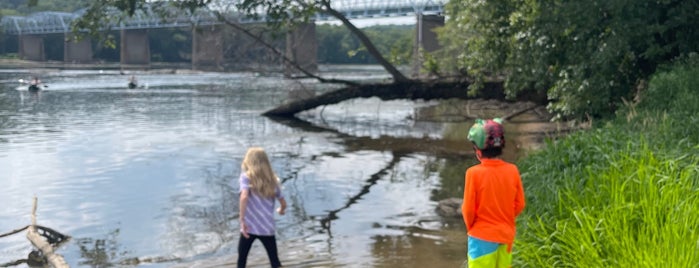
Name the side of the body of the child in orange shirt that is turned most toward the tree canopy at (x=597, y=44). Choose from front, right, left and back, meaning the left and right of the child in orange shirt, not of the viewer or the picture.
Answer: front

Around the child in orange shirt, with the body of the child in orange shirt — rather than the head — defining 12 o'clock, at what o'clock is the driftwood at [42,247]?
The driftwood is roughly at 10 o'clock from the child in orange shirt.

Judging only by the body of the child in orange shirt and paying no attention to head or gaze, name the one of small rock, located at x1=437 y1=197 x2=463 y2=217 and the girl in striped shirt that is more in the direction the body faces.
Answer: the small rock

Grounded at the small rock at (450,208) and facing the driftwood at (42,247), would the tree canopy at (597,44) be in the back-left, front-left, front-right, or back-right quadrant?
back-right

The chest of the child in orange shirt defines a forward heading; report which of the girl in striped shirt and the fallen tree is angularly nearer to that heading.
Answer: the fallen tree

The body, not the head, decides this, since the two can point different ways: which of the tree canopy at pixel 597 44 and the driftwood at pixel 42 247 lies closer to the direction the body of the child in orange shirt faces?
the tree canopy

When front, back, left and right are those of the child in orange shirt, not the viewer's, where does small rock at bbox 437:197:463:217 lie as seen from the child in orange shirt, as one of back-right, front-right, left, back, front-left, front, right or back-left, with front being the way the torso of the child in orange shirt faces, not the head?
front

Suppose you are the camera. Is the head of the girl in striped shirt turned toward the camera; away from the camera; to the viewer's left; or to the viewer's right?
away from the camera

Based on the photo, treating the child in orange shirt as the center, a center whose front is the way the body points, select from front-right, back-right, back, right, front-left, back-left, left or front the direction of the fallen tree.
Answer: front

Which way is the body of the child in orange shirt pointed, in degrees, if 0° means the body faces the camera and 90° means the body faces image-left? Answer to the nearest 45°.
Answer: approximately 180°

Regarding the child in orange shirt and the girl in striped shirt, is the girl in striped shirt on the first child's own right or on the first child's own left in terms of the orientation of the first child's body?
on the first child's own left
